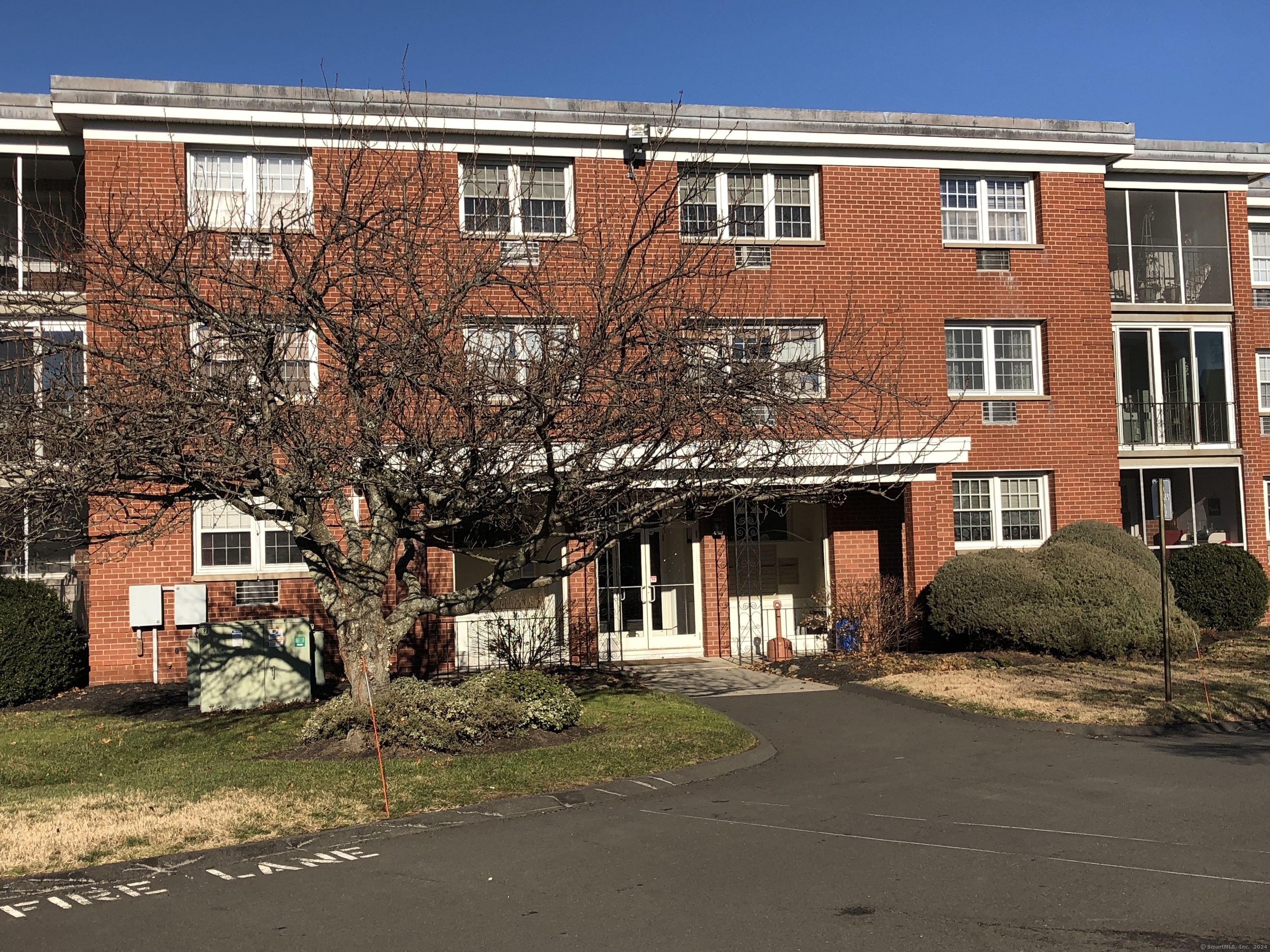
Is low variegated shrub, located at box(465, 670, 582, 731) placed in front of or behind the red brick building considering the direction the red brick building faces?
in front

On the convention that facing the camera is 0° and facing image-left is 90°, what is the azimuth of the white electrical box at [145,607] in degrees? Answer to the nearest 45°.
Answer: approximately 0°

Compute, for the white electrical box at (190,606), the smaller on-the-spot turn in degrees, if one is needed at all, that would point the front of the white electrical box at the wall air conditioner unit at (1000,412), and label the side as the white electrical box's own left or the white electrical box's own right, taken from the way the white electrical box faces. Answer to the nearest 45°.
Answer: approximately 90° to the white electrical box's own left

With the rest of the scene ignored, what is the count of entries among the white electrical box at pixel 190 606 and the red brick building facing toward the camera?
2

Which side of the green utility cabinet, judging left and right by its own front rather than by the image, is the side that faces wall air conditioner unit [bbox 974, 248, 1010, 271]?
left
